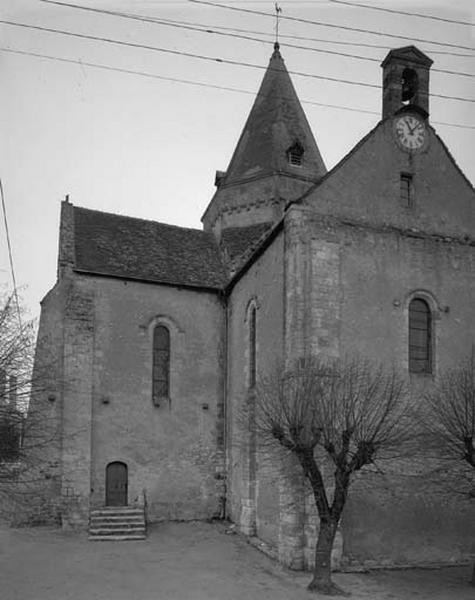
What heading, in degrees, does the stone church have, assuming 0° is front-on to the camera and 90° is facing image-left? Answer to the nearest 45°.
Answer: approximately 0°

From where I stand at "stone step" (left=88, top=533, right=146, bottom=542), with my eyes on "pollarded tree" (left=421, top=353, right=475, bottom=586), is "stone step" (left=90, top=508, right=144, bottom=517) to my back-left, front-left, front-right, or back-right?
back-left

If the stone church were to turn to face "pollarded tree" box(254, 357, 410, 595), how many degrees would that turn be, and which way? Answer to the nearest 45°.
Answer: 0° — it already faces it
